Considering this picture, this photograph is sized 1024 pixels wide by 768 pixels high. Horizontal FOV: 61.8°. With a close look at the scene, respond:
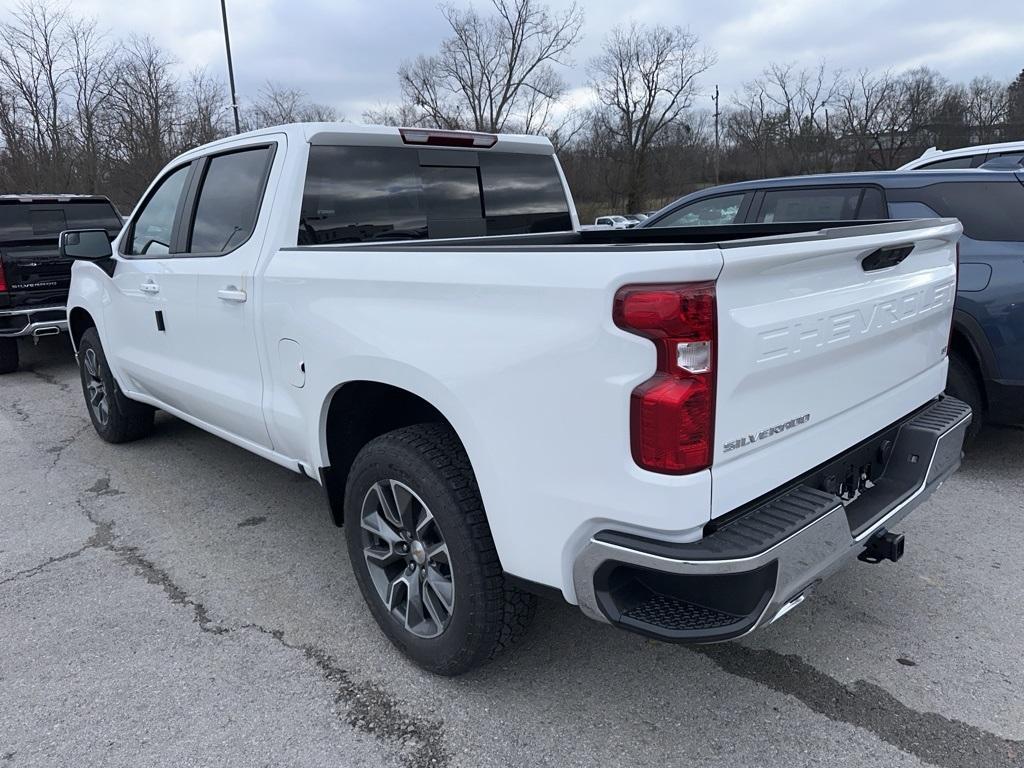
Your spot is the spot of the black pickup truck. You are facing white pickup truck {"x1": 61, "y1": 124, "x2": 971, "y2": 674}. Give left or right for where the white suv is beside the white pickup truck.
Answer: left

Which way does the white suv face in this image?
to the viewer's left

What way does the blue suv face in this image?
to the viewer's left

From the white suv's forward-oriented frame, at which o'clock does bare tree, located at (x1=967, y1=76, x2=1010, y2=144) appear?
The bare tree is roughly at 3 o'clock from the white suv.

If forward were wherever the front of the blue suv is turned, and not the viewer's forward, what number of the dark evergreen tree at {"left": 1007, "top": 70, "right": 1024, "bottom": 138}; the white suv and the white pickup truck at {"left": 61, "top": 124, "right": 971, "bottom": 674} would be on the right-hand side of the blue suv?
2

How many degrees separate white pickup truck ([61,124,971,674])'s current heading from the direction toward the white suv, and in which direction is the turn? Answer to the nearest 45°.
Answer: approximately 90° to its right

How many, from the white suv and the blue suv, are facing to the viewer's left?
2

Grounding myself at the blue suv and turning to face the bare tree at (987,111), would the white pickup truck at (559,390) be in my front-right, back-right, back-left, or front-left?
back-left

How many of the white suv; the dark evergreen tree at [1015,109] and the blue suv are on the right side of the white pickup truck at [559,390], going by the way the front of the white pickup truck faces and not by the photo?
3

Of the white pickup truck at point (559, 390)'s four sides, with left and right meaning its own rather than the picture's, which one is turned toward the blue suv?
right

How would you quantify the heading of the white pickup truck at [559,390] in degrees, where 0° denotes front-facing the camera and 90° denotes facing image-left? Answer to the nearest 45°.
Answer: approximately 135°

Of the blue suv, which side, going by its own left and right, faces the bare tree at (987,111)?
right

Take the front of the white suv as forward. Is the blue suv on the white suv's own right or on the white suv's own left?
on the white suv's own left
